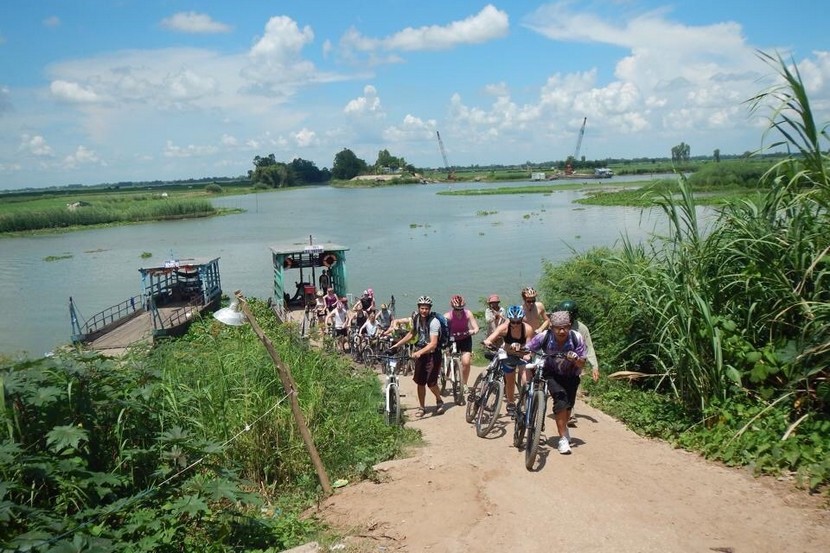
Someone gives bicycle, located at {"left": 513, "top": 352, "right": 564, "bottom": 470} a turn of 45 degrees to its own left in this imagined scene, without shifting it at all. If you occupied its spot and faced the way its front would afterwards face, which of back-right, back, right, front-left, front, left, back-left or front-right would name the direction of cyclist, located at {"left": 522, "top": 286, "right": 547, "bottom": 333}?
back-left

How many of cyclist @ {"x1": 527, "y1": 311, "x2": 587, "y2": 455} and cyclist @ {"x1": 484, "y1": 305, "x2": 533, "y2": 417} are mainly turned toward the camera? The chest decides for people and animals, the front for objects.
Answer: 2

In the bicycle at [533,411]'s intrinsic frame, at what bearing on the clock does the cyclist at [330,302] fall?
The cyclist is roughly at 5 o'clock from the bicycle.

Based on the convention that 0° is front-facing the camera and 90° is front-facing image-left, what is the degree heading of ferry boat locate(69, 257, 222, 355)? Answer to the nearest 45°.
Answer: approximately 45°

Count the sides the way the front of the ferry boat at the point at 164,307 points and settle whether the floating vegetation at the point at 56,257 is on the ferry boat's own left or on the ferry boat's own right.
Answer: on the ferry boat's own right

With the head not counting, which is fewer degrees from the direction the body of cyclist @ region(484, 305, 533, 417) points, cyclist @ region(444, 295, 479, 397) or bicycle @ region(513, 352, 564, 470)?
the bicycle

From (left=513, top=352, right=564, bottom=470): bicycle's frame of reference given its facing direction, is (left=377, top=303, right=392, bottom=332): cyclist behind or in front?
behind

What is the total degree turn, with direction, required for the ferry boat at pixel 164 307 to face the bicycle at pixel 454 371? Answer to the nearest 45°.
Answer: approximately 45° to its left

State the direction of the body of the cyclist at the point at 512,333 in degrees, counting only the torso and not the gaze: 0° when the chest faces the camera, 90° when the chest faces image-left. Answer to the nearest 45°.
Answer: approximately 0°

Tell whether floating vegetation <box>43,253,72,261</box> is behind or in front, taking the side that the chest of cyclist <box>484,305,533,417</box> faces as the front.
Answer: behind

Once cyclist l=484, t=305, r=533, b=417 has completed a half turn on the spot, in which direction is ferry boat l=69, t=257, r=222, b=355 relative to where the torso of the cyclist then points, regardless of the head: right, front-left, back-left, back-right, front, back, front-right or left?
front-left

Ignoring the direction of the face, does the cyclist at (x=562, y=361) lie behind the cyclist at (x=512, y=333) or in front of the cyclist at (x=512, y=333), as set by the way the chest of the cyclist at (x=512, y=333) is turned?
in front

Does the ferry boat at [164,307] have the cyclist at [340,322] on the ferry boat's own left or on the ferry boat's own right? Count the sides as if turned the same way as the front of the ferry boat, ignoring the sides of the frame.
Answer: on the ferry boat's own left
